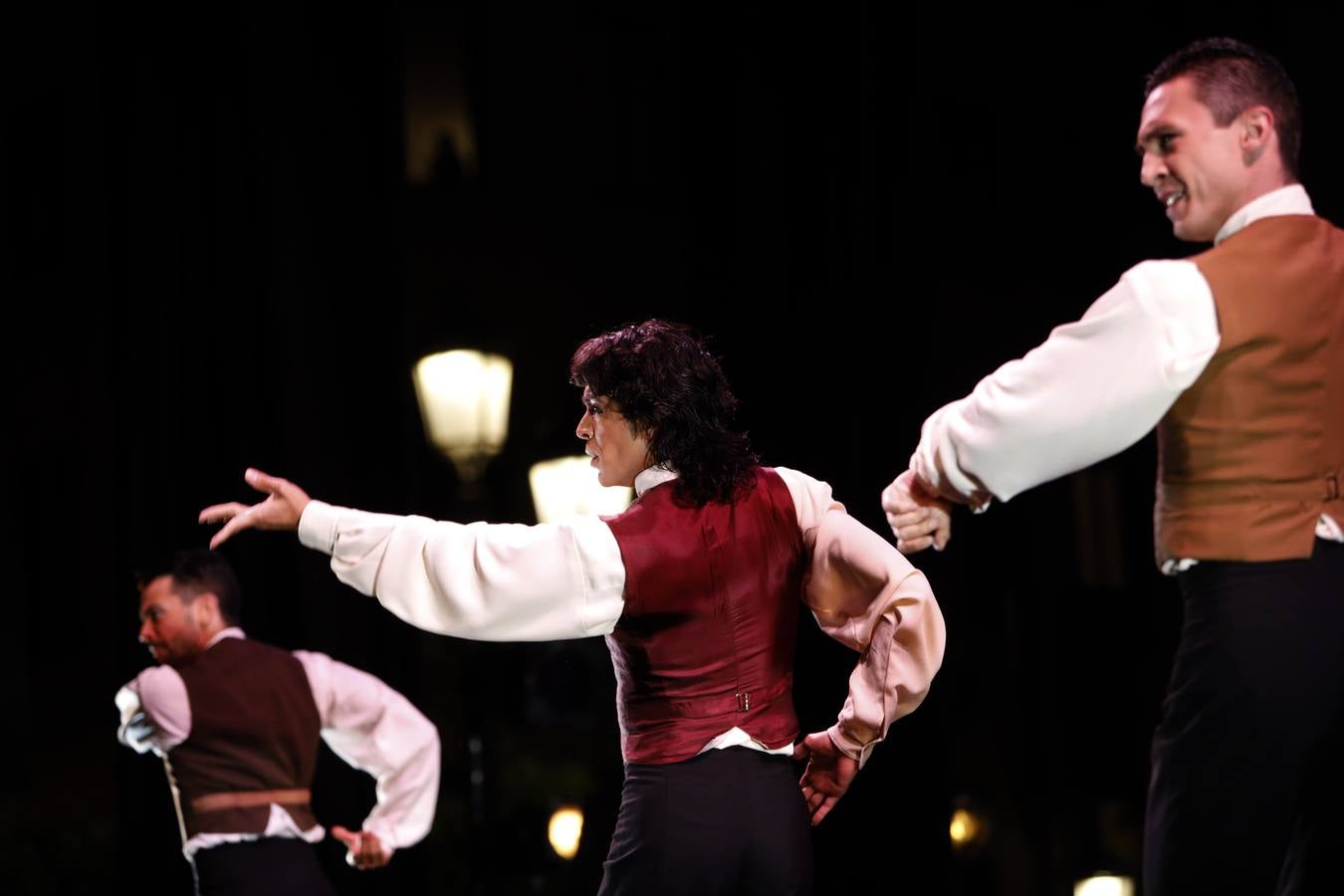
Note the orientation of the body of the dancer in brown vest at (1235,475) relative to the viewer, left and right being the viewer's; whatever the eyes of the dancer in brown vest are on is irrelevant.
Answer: facing away from the viewer and to the left of the viewer

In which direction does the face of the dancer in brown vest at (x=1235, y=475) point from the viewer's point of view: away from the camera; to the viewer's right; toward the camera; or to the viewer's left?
to the viewer's left

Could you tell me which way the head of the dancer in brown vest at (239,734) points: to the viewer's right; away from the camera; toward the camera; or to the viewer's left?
to the viewer's left

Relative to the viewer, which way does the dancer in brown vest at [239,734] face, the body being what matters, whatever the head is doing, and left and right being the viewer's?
facing away from the viewer and to the left of the viewer
